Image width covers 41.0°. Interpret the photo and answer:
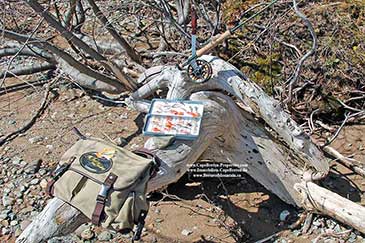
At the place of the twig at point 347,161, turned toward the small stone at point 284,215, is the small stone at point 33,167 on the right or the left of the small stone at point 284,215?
right

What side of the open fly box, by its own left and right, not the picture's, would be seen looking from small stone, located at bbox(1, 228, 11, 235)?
right

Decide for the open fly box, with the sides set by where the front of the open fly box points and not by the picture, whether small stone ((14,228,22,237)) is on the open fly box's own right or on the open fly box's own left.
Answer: on the open fly box's own right

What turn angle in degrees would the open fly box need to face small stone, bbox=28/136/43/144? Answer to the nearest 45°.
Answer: approximately 135° to its right

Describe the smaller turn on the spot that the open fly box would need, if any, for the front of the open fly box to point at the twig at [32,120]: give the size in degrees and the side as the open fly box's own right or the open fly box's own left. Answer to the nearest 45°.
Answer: approximately 135° to the open fly box's own right

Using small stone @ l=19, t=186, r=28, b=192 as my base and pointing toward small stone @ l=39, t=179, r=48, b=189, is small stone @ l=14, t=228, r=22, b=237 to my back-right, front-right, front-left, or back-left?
back-right

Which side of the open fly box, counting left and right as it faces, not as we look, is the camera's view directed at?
front

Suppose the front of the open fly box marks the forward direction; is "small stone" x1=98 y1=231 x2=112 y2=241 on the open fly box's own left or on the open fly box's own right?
on the open fly box's own right

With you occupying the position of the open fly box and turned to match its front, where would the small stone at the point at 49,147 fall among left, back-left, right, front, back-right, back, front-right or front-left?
back-right

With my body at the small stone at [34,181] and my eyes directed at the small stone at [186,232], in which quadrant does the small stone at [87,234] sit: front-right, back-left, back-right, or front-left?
front-right
